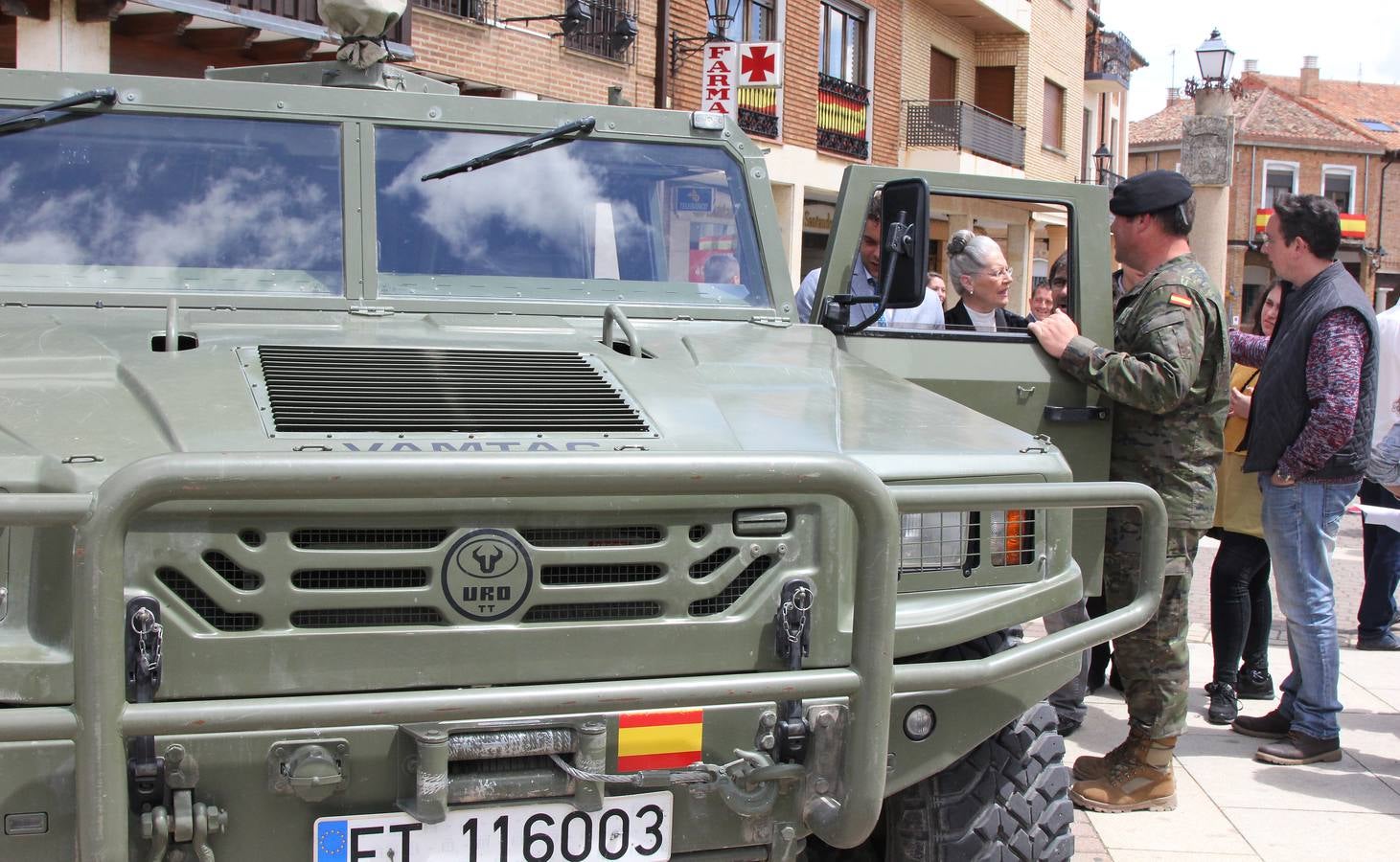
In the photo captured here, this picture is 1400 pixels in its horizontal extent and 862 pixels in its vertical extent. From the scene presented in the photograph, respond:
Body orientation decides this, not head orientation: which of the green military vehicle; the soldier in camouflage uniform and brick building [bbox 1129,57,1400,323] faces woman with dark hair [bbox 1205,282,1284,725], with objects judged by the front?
the brick building

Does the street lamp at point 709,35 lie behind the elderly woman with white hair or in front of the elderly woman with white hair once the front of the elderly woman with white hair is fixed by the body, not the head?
behind

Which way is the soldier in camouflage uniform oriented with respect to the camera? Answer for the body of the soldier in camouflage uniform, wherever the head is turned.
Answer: to the viewer's left

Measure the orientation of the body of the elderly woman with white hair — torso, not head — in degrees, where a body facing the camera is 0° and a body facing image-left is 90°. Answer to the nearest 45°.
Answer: approximately 315°

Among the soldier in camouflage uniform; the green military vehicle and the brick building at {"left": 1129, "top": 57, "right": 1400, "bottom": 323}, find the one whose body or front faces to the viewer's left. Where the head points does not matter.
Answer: the soldier in camouflage uniform

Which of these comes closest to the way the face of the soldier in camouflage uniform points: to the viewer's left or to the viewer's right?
to the viewer's left

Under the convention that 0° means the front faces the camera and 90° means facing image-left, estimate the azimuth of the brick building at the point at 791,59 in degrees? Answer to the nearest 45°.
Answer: approximately 315°

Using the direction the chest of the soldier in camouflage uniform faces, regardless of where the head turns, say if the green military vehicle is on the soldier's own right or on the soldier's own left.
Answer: on the soldier's own left

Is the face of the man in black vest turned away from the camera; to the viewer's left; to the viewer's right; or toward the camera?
to the viewer's left

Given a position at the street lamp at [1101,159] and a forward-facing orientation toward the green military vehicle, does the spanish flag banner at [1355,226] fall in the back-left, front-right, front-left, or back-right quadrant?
back-left

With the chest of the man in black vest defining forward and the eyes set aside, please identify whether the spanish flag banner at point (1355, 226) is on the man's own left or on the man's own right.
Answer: on the man's own right

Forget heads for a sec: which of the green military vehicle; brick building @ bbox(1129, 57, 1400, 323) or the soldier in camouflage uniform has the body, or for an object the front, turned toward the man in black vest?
the brick building

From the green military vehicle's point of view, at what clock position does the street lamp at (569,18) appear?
The street lamp is roughly at 6 o'clock from the green military vehicle.

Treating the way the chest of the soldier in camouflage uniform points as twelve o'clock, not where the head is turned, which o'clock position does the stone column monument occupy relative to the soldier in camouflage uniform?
The stone column monument is roughly at 3 o'clock from the soldier in camouflage uniform.

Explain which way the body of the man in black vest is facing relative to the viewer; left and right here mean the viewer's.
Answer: facing to the left of the viewer
